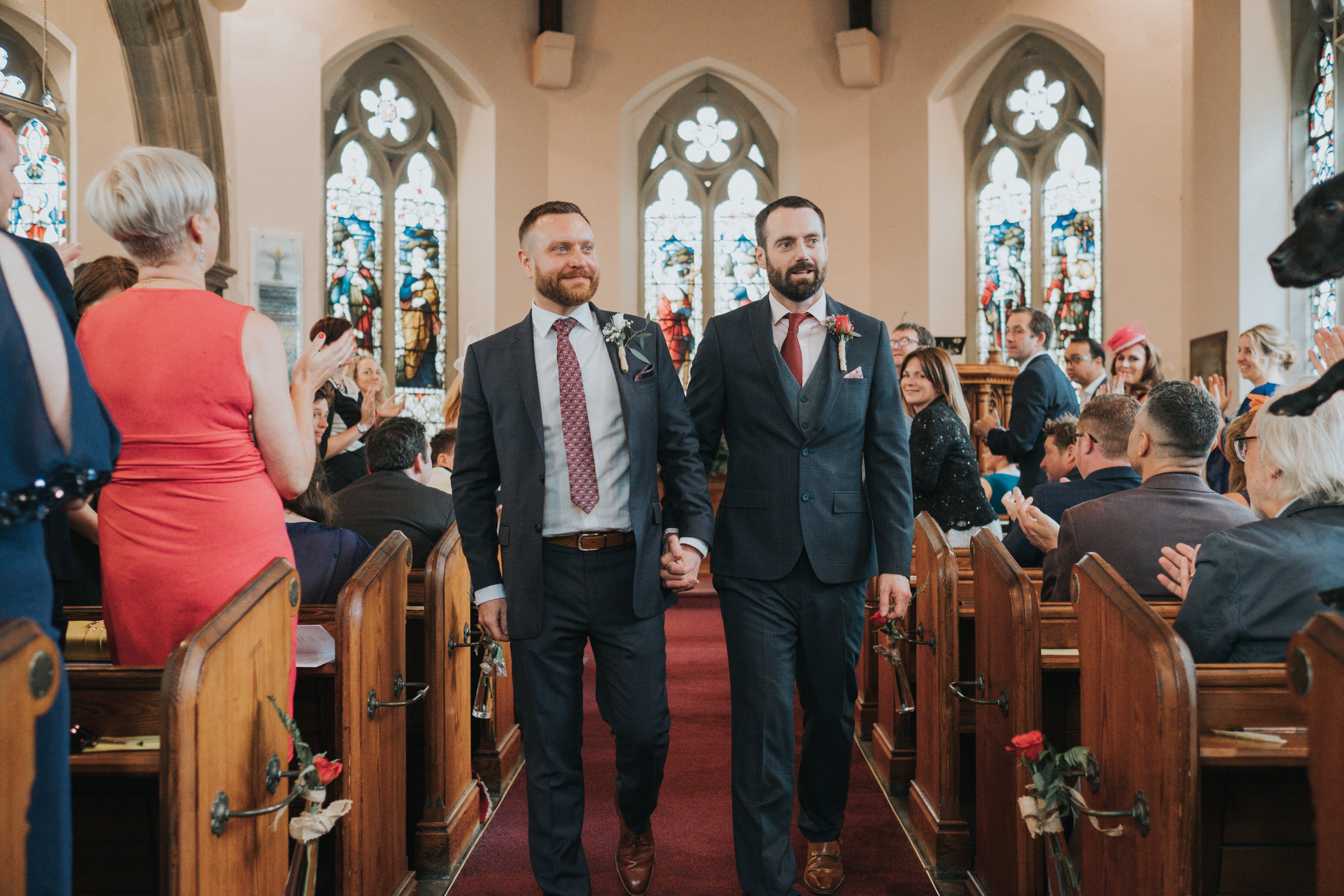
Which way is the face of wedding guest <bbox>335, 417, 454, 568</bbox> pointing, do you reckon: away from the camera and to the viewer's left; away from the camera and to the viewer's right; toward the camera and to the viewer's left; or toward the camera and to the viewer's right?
away from the camera and to the viewer's right

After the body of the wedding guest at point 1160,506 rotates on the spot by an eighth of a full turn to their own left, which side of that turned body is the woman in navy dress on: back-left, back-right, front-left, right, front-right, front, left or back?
front-left

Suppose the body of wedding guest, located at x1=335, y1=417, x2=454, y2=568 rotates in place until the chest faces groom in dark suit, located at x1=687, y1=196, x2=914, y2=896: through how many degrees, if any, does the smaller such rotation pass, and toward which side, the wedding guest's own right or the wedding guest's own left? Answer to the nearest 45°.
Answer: approximately 90° to the wedding guest's own right

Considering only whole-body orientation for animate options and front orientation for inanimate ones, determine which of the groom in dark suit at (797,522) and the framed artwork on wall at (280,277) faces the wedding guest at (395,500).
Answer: the framed artwork on wall

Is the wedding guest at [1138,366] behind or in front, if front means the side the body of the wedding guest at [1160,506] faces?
in front

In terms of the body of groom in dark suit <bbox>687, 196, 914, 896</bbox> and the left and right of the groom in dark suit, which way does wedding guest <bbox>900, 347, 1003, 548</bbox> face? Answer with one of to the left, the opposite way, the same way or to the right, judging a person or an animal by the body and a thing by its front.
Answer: to the right

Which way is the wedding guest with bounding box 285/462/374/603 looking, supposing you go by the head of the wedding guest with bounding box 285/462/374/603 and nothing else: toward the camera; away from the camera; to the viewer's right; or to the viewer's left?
away from the camera

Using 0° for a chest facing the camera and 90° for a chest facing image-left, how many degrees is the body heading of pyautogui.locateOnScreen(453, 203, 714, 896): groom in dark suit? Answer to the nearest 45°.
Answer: approximately 0°

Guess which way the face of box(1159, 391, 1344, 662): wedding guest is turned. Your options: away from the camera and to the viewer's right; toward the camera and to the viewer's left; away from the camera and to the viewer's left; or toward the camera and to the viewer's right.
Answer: away from the camera and to the viewer's left

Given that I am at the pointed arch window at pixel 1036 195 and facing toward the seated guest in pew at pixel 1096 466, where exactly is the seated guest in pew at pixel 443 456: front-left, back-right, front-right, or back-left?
front-right

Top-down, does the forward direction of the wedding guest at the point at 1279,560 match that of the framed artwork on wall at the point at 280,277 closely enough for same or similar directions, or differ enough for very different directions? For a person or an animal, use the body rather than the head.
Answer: very different directions

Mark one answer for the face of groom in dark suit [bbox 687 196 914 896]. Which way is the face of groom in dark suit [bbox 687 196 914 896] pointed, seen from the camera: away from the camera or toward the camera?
toward the camera

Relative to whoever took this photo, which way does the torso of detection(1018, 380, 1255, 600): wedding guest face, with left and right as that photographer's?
facing away from the viewer and to the left of the viewer

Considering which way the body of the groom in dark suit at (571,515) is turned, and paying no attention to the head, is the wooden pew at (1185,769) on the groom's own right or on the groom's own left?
on the groom's own left
